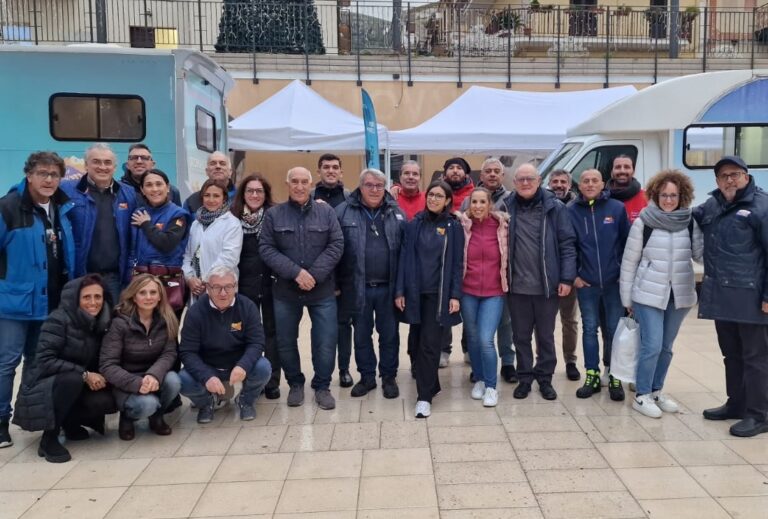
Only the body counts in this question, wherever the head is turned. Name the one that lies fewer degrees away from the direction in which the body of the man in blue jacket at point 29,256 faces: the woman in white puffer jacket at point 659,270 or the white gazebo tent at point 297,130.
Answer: the woman in white puffer jacket

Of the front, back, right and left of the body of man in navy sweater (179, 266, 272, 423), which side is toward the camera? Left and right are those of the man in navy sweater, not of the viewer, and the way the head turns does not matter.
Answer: front

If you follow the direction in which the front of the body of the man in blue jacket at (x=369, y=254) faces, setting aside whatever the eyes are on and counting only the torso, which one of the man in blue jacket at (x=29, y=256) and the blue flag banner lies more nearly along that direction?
the man in blue jacket

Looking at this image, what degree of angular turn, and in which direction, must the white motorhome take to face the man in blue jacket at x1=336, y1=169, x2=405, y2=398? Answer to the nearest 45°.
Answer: approximately 45° to its left

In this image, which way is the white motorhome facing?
to the viewer's left

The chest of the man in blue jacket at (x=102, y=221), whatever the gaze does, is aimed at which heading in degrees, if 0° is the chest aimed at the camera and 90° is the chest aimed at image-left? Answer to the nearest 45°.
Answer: approximately 0°

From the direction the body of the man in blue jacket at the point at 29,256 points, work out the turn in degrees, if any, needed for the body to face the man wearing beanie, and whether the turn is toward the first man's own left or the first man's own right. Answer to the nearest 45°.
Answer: approximately 45° to the first man's own left

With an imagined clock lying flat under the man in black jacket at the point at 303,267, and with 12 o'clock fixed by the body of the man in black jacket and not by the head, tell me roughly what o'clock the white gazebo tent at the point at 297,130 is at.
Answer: The white gazebo tent is roughly at 6 o'clock from the man in black jacket.

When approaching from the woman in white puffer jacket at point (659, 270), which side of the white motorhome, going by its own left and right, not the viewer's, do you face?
left

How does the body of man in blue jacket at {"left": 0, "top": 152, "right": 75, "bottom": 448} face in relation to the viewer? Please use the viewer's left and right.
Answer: facing the viewer and to the right of the viewer

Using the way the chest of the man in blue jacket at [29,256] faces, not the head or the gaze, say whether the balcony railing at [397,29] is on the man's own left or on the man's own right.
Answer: on the man's own left
